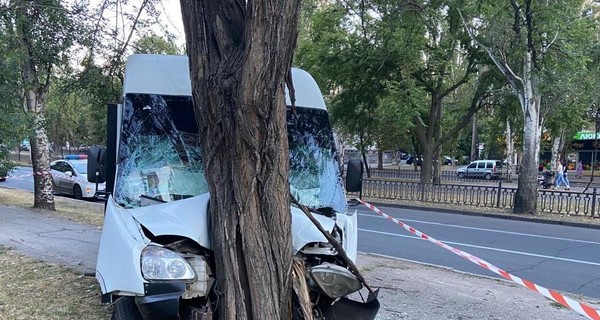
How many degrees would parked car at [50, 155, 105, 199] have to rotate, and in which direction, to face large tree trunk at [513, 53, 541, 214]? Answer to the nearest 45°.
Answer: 0° — it already faces it

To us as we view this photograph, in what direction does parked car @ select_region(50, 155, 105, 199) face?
facing the viewer and to the right of the viewer

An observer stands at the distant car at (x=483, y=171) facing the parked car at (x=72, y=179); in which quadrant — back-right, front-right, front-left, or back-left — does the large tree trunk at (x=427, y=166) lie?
front-left

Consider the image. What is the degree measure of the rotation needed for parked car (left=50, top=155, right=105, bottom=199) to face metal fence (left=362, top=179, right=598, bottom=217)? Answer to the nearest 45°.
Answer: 0° — it already faces it

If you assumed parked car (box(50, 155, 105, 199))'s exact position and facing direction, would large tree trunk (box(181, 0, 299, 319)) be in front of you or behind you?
in front

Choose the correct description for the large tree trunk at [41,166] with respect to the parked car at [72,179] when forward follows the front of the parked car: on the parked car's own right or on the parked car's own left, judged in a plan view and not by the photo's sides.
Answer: on the parked car's own right

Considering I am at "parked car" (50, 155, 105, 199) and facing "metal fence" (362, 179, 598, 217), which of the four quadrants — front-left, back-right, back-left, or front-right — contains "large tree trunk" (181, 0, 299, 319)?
front-right

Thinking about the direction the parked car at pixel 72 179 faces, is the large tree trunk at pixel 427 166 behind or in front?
in front
